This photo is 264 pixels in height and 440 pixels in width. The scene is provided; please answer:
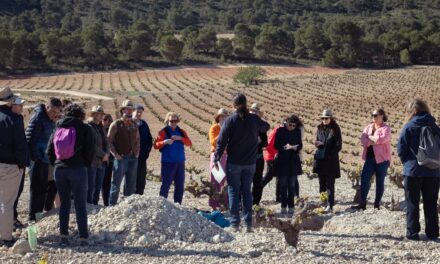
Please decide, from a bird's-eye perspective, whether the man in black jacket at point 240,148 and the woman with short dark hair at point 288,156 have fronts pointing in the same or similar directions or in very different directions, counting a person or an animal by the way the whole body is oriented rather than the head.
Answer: very different directions

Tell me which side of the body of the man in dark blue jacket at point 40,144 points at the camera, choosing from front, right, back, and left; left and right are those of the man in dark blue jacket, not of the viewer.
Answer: right

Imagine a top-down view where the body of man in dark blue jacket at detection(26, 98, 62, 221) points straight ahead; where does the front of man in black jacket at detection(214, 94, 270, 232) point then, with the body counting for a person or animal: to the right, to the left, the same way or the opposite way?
to the left

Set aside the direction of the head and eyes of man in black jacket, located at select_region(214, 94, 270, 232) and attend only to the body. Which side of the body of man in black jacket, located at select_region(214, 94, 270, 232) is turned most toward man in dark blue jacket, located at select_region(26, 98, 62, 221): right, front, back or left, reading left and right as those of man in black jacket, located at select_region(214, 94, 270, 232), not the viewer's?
left

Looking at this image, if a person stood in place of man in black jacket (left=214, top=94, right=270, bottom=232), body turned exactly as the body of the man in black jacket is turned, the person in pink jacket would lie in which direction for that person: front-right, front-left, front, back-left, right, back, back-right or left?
front-right

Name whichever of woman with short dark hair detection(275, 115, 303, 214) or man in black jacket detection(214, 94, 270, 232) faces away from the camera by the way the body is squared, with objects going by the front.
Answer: the man in black jacket

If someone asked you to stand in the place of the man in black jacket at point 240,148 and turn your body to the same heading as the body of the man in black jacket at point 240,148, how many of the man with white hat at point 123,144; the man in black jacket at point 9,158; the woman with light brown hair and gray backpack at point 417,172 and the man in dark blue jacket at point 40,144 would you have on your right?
1

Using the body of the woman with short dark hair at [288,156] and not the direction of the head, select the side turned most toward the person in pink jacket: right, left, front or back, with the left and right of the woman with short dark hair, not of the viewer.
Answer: left

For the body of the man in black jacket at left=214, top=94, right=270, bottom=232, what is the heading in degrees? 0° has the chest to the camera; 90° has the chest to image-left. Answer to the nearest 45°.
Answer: approximately 180°

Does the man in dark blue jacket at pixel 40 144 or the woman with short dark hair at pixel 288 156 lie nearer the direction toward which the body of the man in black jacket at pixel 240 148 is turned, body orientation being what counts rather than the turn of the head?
the woman with short dark hair

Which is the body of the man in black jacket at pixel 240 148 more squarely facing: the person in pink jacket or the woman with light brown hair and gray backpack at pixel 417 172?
the person in pink jacket
